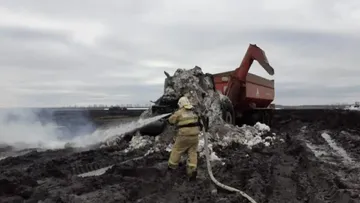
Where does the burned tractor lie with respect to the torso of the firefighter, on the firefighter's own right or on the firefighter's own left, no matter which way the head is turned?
on the firefighter's own right

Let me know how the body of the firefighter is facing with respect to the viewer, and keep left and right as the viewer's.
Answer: facing away from the viewer and to the left of the viewer

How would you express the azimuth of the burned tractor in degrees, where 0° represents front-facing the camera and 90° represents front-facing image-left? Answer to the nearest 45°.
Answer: approximately 45°
